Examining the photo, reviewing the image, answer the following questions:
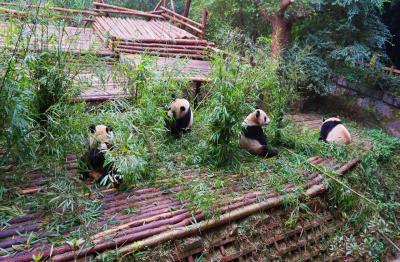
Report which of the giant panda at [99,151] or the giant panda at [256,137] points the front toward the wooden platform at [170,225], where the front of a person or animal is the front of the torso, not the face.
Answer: the giant panda at [99,151]

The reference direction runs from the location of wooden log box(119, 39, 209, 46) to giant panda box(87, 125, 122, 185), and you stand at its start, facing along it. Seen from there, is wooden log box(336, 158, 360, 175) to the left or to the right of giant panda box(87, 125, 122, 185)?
left

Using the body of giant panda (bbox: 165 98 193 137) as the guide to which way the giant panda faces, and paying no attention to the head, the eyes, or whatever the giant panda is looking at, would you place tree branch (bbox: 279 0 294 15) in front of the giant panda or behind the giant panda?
behind

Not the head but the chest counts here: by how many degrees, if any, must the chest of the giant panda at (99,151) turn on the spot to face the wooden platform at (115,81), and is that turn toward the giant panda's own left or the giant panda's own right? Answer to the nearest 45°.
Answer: approximately 135° to the giant panda's own left

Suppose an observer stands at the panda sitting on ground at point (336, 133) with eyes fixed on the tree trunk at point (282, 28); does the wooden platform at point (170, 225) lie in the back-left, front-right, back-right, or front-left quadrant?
back-left
